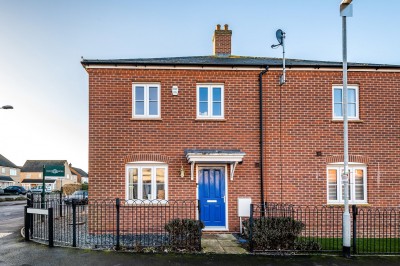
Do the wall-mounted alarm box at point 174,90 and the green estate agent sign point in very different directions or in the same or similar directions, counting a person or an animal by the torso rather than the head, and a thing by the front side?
same or similar directions

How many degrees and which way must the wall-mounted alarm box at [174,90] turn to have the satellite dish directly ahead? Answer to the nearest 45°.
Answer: approximately 90° to its left

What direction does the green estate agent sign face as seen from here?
toward the camera

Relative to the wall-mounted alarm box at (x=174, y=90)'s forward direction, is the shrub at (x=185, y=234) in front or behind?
in front

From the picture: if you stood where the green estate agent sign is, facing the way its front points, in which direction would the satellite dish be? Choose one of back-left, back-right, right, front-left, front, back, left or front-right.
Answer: front-left

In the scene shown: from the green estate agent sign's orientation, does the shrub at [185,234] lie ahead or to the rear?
ahead

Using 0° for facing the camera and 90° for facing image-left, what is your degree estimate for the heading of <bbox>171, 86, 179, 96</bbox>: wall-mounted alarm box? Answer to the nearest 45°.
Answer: approximately 0°

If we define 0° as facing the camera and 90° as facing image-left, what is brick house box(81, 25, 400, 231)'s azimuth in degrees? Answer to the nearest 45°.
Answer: approximately 0°

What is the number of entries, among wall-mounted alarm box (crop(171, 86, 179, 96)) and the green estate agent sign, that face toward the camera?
2
